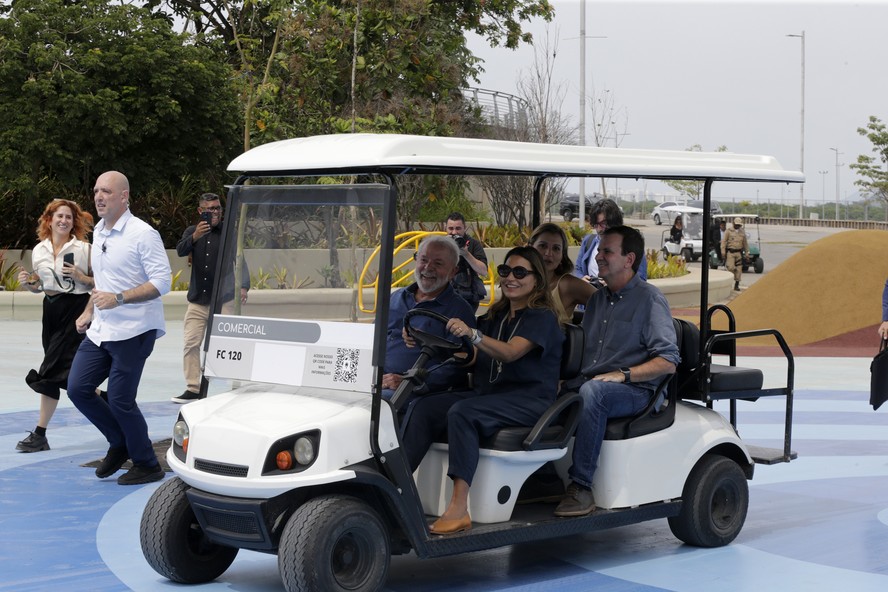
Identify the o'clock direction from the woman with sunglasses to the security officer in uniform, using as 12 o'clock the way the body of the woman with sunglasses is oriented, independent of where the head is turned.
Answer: The security officer in uniform is roughly at 5 o'clock from the woman with sunglasses.

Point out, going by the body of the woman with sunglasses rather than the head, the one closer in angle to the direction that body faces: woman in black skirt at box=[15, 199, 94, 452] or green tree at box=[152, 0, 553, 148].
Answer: the woman in black skirt

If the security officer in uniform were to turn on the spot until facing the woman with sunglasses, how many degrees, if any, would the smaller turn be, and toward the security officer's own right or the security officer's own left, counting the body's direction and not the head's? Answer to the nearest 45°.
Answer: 0° — they already face them

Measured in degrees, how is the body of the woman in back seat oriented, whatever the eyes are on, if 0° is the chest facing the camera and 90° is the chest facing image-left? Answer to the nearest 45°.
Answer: approximately 45°

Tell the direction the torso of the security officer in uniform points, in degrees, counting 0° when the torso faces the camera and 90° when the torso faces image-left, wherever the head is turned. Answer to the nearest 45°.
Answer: approximately 0°

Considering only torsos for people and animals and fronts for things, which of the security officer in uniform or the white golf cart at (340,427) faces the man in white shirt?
the security officer in uniform
